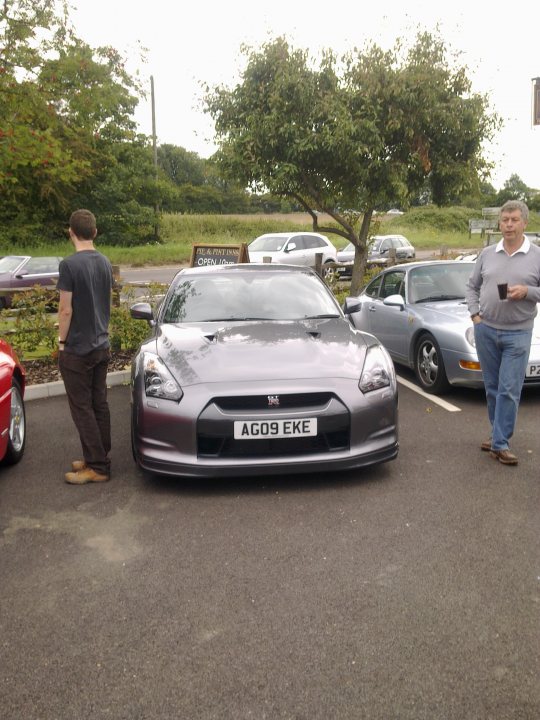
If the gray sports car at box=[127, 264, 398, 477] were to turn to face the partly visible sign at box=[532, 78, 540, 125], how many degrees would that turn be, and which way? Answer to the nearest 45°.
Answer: approximately 135° to its left

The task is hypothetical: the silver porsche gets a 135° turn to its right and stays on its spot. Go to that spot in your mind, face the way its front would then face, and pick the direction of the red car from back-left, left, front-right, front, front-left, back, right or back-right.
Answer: front-left

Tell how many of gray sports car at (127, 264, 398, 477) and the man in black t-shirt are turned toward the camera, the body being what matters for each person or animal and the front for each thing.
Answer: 1

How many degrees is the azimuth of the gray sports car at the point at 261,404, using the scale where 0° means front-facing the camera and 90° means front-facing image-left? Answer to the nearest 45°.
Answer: approximately 0°

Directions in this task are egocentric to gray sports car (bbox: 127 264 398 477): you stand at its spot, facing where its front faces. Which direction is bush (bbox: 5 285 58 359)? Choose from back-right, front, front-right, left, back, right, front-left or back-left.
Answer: back-right
